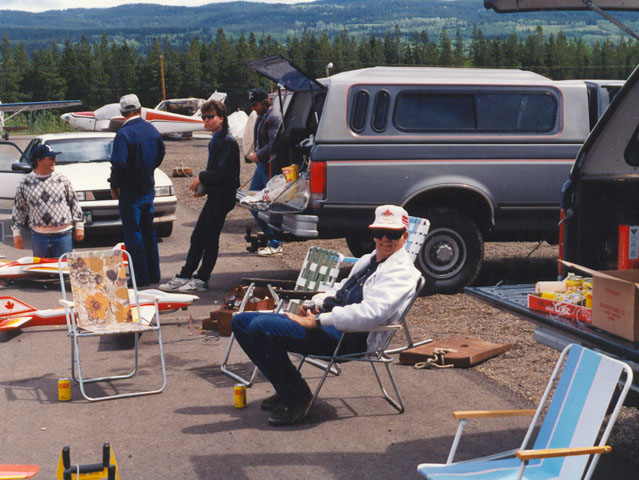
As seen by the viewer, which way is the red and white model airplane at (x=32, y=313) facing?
to the viewer's right

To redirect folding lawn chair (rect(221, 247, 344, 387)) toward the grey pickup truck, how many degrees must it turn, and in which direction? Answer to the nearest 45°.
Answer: approximately 180°

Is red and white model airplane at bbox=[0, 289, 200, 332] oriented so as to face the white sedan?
no

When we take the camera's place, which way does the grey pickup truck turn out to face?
facing to the right of the viewer

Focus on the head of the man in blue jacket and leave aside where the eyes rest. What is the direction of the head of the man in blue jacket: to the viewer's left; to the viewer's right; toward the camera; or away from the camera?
away from the camera

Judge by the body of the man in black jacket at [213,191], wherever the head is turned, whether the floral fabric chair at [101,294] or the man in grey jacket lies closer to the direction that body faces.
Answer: the floral fabric chair

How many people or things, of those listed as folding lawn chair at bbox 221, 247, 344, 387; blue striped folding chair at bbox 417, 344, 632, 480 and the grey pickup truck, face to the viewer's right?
1

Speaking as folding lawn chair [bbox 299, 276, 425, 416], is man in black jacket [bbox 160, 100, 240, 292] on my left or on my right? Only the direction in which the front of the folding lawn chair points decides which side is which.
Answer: on my right

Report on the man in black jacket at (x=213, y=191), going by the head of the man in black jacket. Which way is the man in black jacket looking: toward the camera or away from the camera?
toward the camera
